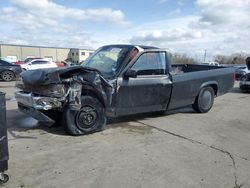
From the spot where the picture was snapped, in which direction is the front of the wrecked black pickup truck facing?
facing the viewer and to the left of the viewer

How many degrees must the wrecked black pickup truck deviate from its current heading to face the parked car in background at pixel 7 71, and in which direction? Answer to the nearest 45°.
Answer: approximately 90° to its right
